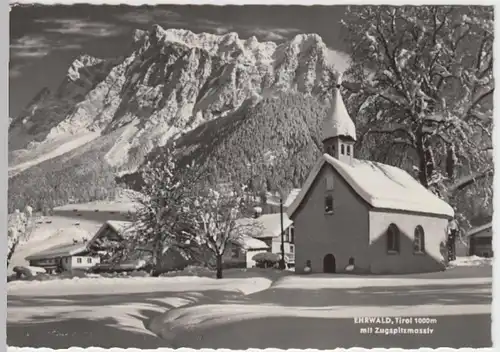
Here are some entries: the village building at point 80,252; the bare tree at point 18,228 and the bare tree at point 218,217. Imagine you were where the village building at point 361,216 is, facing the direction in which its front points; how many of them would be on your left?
0

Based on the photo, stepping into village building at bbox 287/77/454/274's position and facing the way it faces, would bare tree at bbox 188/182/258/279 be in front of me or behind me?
in front

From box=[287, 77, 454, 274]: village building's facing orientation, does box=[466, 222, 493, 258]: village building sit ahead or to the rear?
to the rear

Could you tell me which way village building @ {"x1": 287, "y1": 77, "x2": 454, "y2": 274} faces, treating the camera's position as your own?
facing the viewer and to the left of the viewer

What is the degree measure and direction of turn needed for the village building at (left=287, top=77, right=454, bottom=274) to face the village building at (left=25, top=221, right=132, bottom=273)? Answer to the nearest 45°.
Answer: approximately 45° to its right

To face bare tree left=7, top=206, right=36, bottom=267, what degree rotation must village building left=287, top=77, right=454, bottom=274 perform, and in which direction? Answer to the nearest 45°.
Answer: approximately 45° to its right

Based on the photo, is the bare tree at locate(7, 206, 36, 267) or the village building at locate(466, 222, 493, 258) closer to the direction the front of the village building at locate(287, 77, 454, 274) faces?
the bare tree

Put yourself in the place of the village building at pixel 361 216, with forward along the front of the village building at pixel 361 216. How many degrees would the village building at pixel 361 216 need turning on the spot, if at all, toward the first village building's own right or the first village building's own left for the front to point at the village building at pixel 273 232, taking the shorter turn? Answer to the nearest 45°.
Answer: approximately 45° to the first village building's own right

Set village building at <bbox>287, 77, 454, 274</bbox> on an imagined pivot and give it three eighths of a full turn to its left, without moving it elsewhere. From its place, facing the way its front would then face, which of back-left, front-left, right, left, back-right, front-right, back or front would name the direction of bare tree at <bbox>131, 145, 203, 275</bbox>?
back
